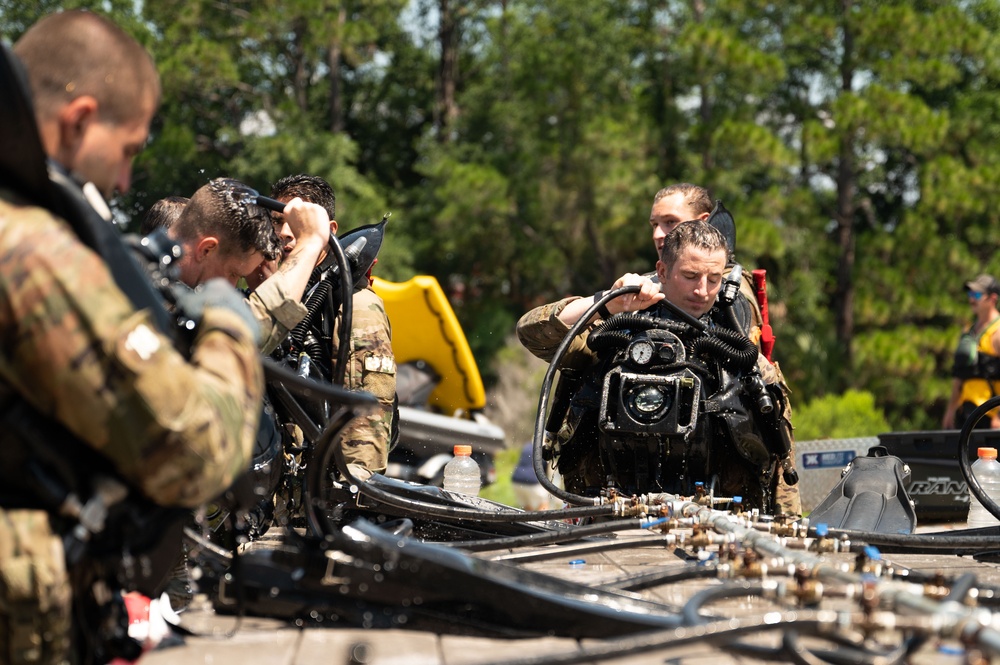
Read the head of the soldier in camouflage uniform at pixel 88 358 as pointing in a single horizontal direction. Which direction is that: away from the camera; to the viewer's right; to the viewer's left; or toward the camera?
to the viewer's right

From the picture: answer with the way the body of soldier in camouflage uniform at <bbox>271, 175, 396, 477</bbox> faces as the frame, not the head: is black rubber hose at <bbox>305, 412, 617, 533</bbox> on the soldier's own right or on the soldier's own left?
on the soldier's own left

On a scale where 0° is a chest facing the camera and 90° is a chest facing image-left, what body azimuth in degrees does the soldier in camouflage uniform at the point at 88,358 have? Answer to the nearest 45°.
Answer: approximately 270°
